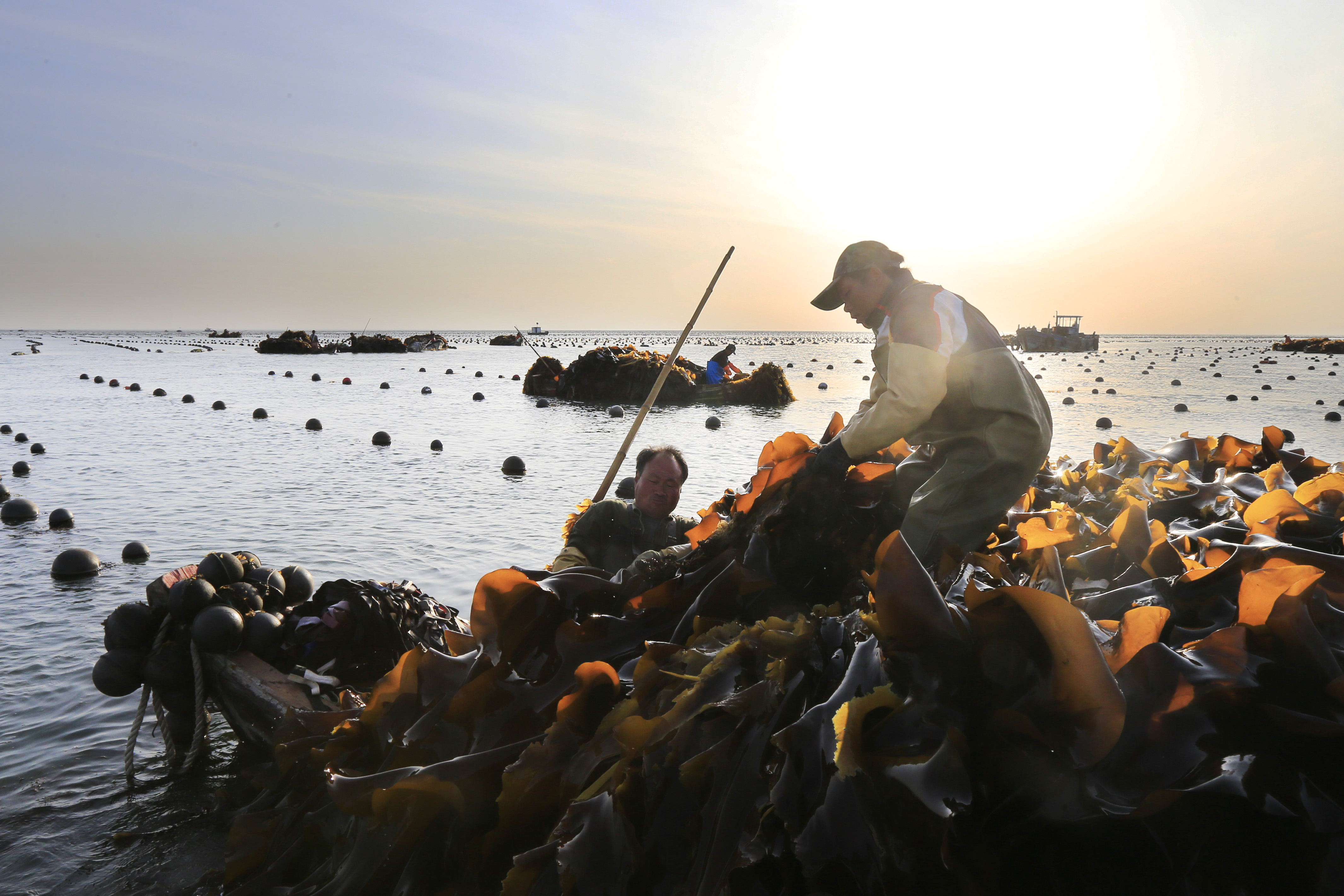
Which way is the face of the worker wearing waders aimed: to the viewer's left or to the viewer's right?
to the viewer's left

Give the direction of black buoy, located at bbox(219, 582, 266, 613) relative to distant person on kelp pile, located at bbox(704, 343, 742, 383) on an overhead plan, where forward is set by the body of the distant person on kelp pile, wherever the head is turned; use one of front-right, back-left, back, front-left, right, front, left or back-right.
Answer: right

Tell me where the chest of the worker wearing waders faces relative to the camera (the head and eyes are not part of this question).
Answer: to the viewer's left

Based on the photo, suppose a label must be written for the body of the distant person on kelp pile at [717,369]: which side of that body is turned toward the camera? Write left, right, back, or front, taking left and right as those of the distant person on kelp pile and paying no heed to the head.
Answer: right

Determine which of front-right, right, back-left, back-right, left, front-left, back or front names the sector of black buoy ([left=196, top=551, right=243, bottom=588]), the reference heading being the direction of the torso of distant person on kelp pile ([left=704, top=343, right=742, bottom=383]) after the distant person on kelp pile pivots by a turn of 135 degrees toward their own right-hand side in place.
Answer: front-left

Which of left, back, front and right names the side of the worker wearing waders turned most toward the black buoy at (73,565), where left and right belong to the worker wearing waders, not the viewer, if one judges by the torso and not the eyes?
front

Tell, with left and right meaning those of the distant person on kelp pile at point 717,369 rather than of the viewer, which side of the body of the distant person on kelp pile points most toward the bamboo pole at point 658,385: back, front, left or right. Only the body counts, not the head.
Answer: right

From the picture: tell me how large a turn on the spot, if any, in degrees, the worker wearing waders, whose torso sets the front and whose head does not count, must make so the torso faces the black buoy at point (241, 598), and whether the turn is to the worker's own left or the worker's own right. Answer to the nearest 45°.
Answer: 0° — they already face it

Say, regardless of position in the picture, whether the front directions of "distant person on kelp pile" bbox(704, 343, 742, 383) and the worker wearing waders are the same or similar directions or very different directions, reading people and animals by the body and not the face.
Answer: very different directions

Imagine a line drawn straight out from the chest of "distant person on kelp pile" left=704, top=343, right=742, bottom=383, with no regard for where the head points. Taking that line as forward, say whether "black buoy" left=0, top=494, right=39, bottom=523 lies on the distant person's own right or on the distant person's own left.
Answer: on the distant person's own right

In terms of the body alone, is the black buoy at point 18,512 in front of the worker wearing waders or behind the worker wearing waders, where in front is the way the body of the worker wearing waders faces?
in front

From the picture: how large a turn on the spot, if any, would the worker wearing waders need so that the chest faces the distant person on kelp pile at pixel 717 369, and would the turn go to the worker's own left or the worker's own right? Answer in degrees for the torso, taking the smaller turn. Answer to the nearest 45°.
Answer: approximately 90° to the worker's own right

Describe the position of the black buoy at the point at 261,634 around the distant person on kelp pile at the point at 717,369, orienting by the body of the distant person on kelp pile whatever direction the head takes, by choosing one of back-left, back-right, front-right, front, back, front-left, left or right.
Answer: right

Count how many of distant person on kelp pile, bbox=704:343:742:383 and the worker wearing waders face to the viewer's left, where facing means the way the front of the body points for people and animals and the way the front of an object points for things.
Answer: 1
